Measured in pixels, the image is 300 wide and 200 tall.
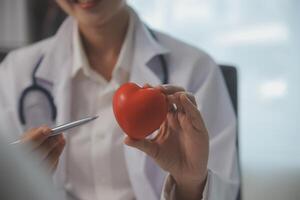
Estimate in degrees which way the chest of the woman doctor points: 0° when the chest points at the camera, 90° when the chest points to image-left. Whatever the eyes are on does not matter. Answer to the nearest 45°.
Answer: approximately 0°
